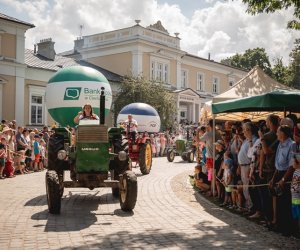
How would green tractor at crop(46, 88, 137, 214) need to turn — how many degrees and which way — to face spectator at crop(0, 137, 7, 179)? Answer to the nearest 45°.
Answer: approximately 135° to its right

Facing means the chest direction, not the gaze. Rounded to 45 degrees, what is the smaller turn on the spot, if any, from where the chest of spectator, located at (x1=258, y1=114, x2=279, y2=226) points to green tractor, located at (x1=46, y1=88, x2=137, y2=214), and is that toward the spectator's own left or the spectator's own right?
0° — they already face it

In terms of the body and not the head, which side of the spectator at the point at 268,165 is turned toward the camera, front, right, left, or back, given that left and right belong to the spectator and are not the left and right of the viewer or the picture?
left

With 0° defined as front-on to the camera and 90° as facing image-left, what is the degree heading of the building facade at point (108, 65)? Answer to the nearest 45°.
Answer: approximately 315°

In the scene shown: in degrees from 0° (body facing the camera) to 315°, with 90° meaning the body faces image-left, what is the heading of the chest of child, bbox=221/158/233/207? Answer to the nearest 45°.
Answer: approximately 90°

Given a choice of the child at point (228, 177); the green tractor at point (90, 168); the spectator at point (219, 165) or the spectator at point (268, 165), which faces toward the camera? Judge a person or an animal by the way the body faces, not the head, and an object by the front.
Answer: the green tractor

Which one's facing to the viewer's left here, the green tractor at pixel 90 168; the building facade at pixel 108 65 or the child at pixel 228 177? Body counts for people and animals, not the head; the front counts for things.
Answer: the child

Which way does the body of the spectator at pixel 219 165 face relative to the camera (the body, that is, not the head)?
to the viewer's left

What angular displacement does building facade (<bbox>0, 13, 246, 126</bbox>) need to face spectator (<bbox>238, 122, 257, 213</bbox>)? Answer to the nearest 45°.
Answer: approximately 45° to its right
